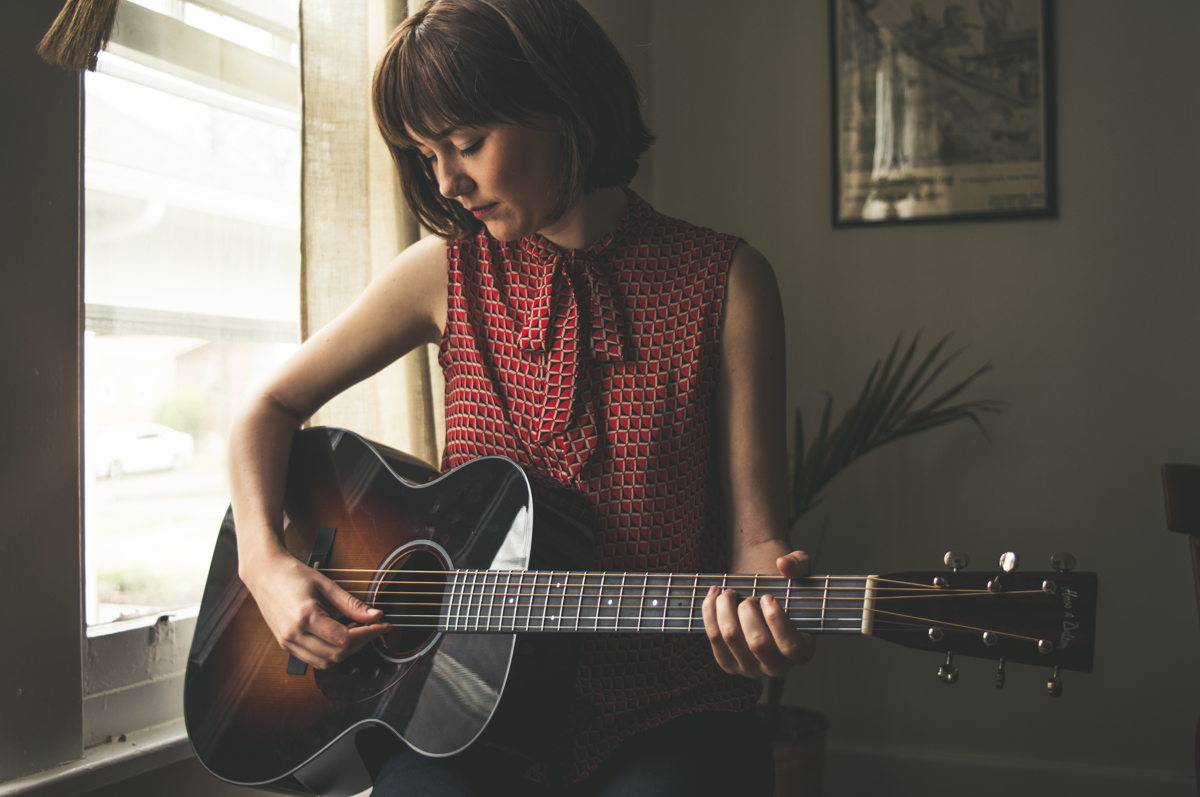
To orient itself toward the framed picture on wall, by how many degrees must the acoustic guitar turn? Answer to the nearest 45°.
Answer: approximately 180°

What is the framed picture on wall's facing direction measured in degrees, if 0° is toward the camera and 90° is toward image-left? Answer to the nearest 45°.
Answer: approximately 0°

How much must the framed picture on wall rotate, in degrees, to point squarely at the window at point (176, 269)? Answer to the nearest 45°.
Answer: approximately 45° to its right

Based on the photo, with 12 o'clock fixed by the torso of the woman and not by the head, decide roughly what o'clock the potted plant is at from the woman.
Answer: The potted plant is roughly at 7 o'clock from the woman.

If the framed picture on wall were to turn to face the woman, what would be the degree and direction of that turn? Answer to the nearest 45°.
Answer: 0° — it already faces them

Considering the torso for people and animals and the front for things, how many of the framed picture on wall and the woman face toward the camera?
2

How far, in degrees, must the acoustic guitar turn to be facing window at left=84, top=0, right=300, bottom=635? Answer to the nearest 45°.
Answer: approximately 90° to its right

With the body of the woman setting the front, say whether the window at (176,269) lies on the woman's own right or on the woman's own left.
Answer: on the woman's own right

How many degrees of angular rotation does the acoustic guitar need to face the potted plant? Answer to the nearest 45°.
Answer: approximately 180°

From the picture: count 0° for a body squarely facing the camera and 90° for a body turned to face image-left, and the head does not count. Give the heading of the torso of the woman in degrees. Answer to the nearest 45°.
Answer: approximately 0°
